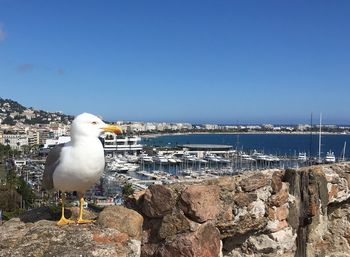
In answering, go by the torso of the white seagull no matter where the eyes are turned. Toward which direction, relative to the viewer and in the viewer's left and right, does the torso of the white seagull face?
facing the viewer and to the right of the viewer
